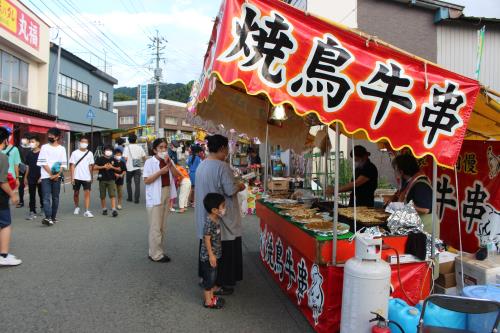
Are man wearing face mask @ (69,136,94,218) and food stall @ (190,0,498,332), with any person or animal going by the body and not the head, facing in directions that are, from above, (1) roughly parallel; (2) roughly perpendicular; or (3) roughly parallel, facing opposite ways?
roughly perpendicular

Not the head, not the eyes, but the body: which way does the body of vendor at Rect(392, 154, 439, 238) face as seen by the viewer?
to the viewer's left

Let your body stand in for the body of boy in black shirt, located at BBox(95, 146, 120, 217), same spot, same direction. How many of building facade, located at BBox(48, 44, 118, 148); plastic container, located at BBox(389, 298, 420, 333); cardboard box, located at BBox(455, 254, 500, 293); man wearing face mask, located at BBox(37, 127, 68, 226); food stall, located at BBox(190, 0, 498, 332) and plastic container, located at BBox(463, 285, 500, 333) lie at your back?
1

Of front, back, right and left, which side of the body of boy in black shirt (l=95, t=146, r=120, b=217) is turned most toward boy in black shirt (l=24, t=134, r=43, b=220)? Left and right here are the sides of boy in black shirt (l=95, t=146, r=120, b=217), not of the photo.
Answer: right

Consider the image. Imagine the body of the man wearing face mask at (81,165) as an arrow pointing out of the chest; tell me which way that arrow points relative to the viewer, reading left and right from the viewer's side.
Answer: facing the viewer

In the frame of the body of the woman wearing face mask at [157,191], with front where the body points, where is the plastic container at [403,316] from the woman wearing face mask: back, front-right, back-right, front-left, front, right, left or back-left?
front

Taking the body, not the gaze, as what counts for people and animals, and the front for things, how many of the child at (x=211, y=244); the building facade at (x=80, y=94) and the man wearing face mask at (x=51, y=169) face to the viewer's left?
0

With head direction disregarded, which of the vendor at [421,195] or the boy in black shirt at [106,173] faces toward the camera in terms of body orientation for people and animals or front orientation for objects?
the boy in black shirt

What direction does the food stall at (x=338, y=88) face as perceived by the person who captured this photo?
facing the viewer and to the left of the viewer

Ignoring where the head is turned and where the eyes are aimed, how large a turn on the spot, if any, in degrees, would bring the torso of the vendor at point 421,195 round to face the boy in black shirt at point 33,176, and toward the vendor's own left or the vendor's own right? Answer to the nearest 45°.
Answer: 0° — they already face them

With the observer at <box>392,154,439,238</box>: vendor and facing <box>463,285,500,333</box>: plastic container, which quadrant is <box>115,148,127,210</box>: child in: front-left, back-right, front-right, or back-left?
back-right

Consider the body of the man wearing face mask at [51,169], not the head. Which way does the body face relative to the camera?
toward the camera

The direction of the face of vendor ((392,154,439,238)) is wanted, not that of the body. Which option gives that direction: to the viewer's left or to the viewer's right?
to the viewer's left
